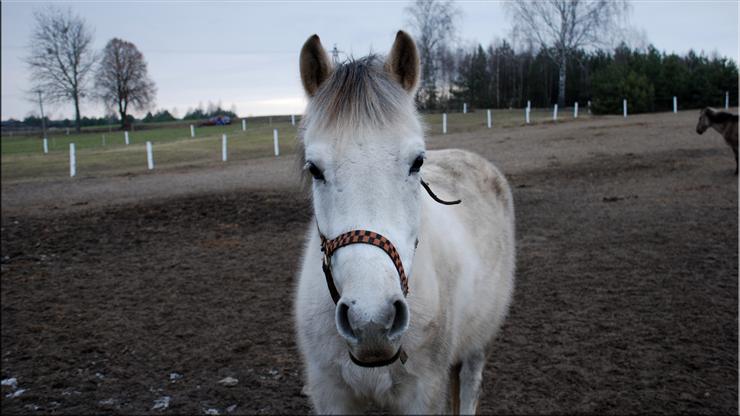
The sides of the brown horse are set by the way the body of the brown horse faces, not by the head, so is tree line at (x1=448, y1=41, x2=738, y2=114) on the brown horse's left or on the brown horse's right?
on the brown horse's right

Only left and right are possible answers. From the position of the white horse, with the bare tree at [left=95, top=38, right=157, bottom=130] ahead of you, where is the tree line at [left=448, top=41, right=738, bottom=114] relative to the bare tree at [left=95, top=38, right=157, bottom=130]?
right

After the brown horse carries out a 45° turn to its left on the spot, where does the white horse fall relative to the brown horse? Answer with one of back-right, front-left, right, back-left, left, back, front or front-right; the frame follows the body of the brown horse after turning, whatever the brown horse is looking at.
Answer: front-left

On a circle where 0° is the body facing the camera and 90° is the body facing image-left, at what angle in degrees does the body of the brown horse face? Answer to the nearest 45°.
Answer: approximately 90°
